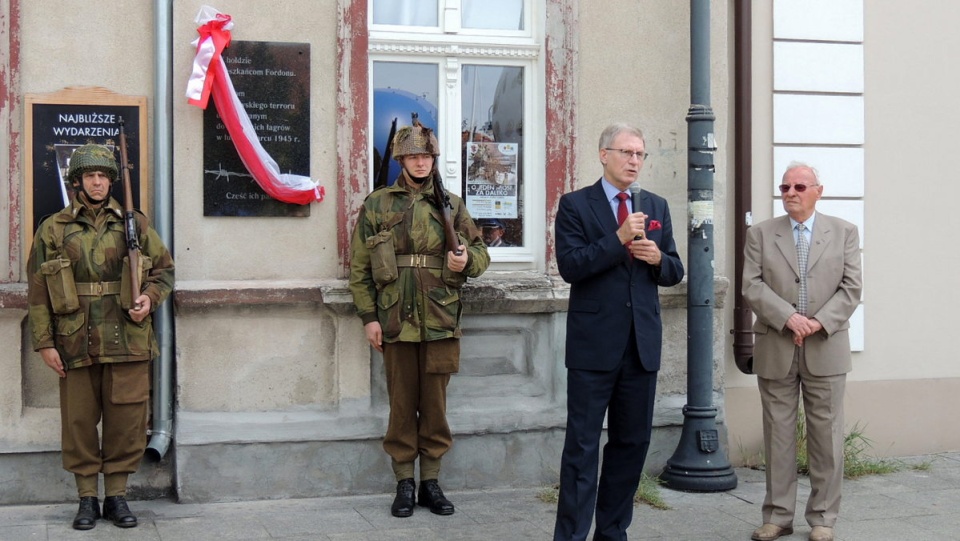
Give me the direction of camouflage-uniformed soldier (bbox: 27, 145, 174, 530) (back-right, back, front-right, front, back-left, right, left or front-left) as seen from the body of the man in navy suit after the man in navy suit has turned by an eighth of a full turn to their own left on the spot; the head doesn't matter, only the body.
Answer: back

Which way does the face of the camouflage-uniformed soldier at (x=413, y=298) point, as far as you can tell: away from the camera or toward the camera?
toward the camera

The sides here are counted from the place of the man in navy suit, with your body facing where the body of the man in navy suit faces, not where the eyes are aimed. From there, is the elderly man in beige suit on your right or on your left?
on your left

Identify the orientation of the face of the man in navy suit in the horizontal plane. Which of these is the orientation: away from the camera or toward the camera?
toward the camera

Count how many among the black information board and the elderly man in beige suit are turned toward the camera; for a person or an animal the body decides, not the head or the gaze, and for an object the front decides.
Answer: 2

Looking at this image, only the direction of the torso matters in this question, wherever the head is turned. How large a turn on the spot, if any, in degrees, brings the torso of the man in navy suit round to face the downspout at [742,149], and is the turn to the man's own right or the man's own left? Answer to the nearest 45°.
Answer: approximately 135° to the man's own left

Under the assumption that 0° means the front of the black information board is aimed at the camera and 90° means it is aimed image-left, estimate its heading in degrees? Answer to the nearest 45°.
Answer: approximately 0°

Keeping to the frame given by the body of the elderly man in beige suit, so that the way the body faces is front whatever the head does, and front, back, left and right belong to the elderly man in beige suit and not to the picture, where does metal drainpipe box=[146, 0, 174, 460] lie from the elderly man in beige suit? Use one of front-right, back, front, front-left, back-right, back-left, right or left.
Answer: right

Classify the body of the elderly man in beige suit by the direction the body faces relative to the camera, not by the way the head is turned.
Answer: toward the camera

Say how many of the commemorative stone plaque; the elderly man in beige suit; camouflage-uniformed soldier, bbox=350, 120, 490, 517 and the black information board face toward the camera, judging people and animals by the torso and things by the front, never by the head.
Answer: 4

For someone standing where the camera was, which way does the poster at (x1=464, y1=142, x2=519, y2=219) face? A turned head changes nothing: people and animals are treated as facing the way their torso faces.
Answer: facing the viewer

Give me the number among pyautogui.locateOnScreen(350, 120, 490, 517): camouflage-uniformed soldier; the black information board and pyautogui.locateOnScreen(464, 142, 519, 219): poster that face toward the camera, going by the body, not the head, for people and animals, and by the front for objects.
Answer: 3

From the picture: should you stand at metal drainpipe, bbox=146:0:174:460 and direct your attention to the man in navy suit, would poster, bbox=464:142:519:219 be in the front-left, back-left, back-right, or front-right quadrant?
front-left
